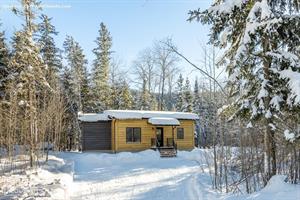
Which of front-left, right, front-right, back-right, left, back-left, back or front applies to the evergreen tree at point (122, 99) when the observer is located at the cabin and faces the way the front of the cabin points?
back-left

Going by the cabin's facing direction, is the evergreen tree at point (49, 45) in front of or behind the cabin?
behind

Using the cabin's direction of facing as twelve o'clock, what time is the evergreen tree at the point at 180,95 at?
The evergreen tree is roughly at 8 o'clock from the cabin.

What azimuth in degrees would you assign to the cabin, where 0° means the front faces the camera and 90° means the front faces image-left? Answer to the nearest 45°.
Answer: approximately 315°

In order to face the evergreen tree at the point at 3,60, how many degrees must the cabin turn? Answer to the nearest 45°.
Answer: approximately 135° to its right

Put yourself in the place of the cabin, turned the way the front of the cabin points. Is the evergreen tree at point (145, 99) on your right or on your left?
on your left
